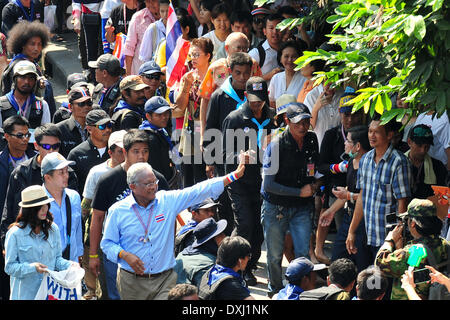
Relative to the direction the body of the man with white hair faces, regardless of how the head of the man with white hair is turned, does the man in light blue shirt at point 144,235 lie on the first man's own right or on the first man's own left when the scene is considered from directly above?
on the first man's own right

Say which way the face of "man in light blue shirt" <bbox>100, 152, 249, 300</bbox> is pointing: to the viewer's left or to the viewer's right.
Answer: to the viewer's right

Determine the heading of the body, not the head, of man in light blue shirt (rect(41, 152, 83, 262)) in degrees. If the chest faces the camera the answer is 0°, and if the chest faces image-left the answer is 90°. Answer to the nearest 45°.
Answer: approximately 315°

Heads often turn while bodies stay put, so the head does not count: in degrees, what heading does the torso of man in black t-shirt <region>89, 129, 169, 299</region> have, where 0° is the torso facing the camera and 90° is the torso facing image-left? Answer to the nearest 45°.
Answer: approximately 315°

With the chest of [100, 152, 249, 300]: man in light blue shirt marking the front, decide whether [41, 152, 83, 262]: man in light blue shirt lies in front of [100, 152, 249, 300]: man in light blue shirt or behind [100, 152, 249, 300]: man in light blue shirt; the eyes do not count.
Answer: behind

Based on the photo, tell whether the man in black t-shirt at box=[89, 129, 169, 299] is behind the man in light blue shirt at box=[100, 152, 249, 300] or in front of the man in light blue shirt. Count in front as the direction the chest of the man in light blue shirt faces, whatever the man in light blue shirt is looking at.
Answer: behind

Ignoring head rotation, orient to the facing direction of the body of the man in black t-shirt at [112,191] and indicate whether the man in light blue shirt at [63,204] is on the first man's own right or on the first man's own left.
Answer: on the first man's own right

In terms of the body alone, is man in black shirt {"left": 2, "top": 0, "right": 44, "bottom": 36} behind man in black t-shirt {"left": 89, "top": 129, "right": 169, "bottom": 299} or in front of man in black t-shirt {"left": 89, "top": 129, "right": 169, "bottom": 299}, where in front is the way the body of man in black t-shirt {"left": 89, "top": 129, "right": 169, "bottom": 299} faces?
behind
